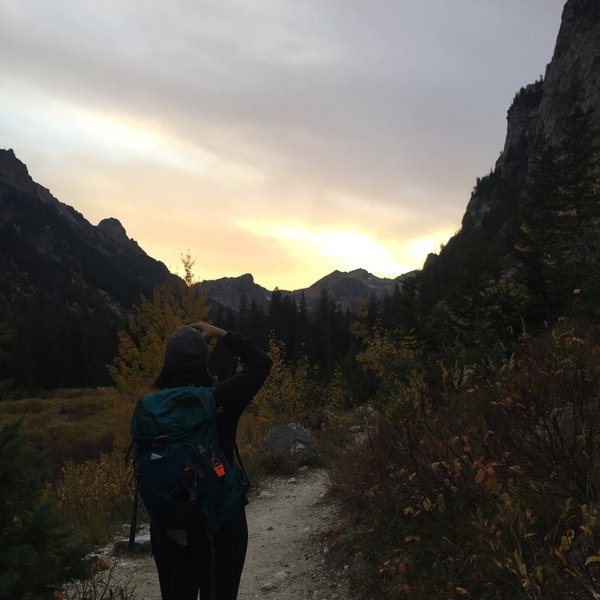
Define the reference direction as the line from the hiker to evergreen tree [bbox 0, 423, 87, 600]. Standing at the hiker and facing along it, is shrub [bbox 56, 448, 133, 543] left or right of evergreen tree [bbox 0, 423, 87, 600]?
right

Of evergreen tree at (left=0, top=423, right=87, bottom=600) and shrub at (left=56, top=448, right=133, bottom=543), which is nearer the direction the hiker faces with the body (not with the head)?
the shrub

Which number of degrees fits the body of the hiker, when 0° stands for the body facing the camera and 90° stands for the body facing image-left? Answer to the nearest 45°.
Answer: approximately 180°

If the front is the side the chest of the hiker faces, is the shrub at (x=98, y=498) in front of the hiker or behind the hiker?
in front

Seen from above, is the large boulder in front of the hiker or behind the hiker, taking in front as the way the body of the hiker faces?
in front

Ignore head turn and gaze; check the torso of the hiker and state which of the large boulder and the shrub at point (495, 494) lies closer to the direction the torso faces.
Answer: the large boulder

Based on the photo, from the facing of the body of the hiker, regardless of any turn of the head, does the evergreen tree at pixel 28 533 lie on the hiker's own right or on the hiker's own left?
on the hiker's own left

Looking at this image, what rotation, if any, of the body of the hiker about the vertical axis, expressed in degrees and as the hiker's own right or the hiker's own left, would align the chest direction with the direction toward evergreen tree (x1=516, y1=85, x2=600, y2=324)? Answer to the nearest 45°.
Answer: approximately 45° to the hiker's own right

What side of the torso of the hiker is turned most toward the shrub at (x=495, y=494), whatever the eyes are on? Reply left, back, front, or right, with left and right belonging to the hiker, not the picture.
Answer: right
